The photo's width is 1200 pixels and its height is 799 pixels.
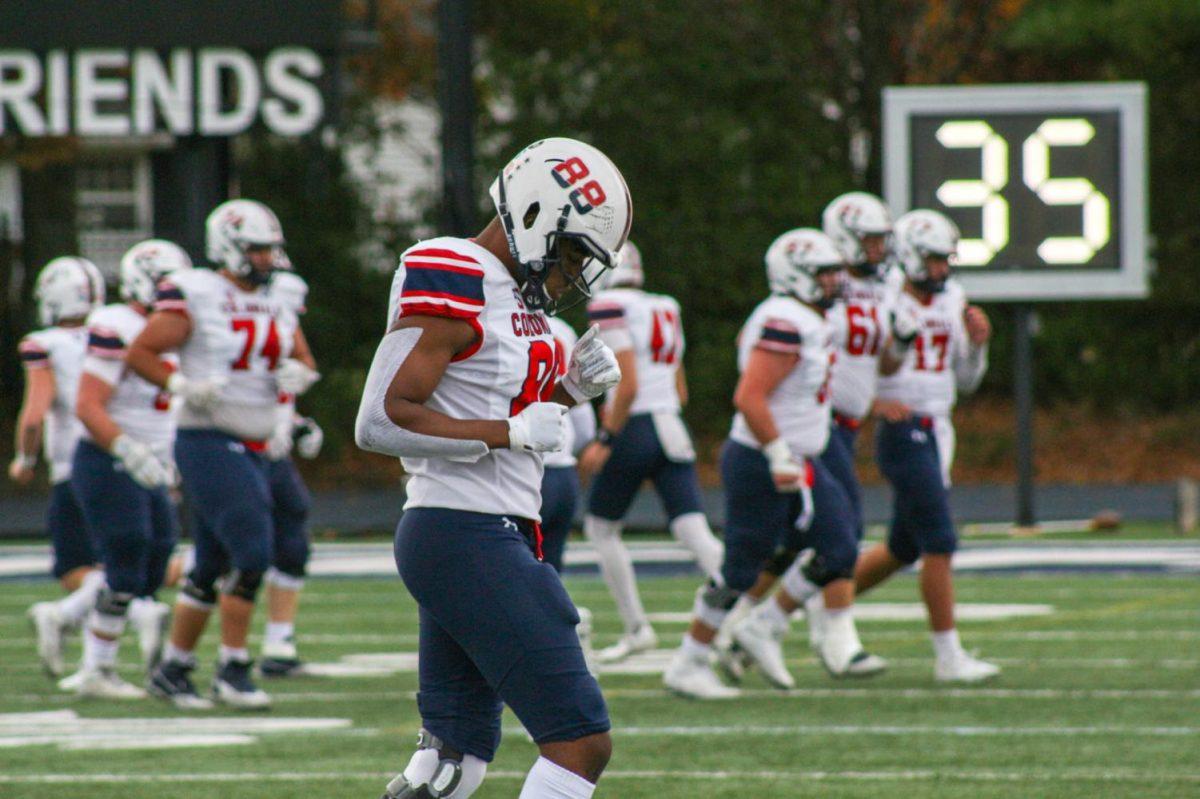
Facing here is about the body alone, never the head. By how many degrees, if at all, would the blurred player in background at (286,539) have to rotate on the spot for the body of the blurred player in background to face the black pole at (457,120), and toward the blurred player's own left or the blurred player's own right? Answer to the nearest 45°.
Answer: approximately 90° to the blurred player's own left

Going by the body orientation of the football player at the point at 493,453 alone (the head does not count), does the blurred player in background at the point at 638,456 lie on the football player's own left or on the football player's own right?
on the football player's own left

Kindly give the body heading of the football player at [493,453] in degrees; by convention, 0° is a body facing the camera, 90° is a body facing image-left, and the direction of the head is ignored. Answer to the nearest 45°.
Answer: approximately 270°

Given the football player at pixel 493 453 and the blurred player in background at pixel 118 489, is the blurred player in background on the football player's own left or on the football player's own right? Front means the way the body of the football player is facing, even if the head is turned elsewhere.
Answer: on the football player's own left

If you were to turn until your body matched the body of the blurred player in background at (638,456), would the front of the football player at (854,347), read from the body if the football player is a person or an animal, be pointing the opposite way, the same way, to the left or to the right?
the opposite way

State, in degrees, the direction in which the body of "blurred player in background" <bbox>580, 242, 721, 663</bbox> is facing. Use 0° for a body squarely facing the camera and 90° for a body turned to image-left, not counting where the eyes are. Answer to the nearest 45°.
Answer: approximately 135°

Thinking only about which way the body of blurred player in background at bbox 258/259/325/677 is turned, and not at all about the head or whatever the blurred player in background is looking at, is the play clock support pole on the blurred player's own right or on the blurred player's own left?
on the blurred player's own left

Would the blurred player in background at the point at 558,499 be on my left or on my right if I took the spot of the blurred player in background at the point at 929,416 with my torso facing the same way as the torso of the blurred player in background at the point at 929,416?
on my right
